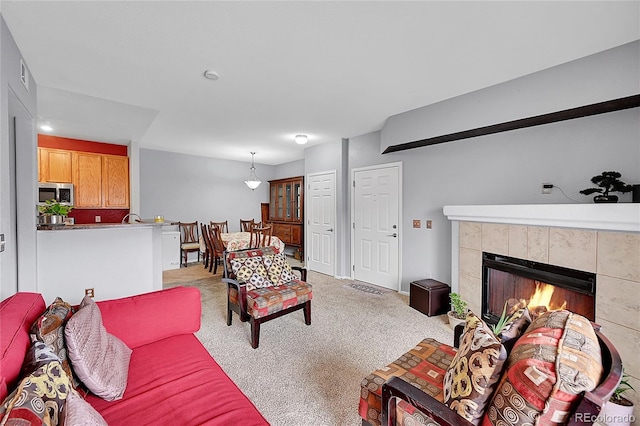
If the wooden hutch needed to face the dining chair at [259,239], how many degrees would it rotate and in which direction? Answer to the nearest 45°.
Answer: approximately 45° to its left

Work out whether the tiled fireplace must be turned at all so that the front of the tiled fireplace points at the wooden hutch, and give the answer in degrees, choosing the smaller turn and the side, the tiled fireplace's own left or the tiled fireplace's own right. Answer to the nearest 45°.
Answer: approximately 45° to the tiled fireplace's own right

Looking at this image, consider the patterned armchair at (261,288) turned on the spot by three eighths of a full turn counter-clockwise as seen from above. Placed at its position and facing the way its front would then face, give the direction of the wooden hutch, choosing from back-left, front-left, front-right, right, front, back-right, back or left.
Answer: front

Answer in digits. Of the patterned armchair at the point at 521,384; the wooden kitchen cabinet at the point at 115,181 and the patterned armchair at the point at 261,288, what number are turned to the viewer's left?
1

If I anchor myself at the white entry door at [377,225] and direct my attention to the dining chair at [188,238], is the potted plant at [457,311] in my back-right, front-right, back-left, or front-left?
back-left

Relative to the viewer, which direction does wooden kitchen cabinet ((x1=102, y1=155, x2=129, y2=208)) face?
toward the camera

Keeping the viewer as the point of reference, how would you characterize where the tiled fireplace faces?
facing the viewer and to the left of the viewer

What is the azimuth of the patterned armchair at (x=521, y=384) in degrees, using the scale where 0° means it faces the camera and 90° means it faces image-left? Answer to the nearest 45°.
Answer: approximately 90°

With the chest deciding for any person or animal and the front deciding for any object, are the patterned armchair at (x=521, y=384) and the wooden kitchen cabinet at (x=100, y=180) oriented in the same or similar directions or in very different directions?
very different directions

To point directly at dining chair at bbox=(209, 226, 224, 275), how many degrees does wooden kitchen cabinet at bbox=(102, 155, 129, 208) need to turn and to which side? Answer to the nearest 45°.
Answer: approximately 45° to its left

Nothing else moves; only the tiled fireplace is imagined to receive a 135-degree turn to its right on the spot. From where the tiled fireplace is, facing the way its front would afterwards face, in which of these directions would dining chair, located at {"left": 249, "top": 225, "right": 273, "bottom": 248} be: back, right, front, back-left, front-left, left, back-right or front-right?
left

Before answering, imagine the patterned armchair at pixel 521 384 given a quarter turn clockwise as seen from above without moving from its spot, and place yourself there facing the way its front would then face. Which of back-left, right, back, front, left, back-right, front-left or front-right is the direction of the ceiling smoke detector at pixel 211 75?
left

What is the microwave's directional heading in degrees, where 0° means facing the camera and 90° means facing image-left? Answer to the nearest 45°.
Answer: approximately 0°
